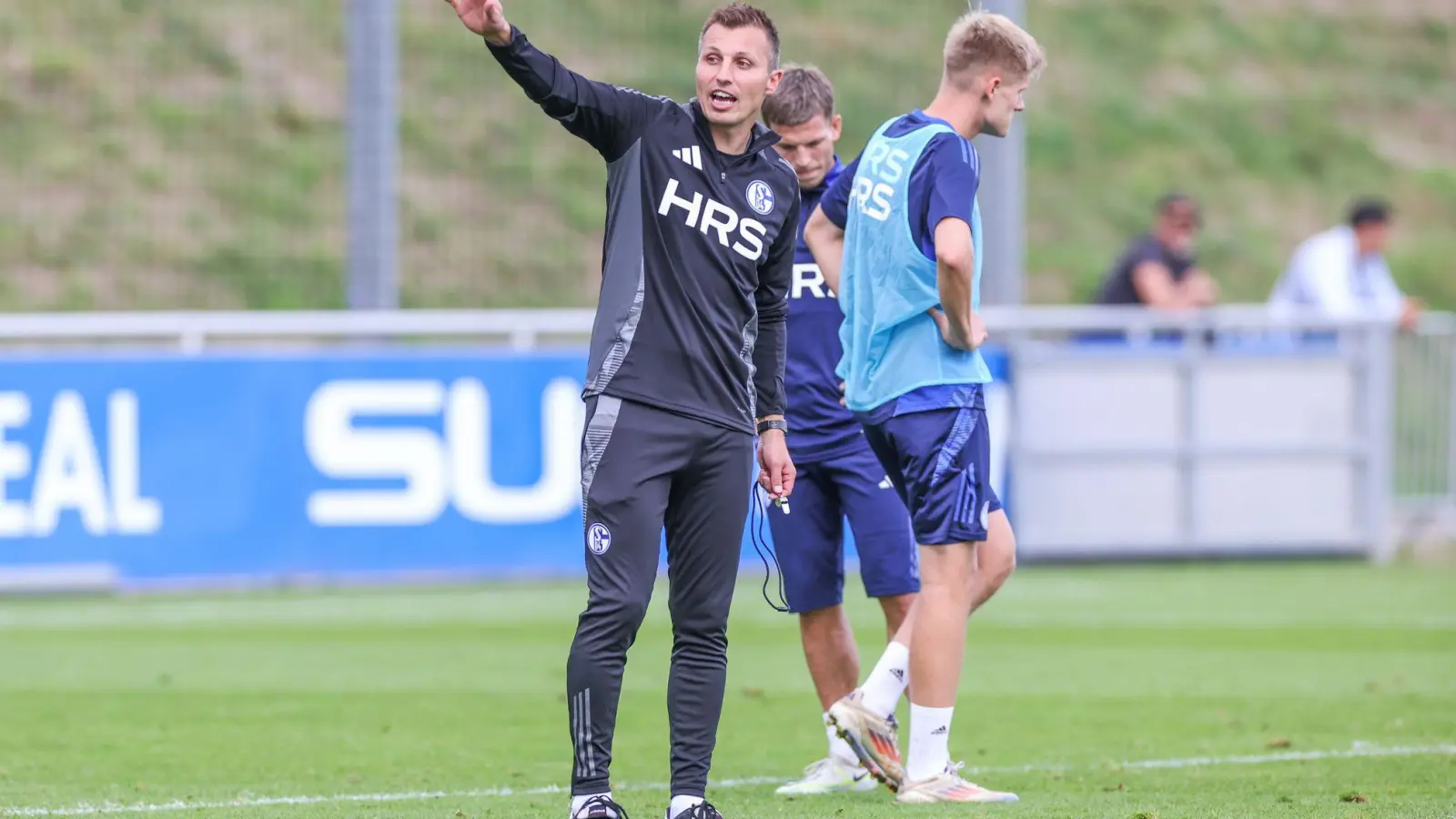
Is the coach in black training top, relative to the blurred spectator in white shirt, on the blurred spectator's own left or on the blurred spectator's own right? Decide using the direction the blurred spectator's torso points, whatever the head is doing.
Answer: on the blurred spectator's own right

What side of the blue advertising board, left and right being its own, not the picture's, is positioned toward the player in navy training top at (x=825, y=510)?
front

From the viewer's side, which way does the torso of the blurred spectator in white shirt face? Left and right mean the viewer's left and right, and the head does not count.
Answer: facing the viewer and to the right of the viewer

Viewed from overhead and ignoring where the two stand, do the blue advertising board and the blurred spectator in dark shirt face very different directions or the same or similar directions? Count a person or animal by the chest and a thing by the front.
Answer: same or similar directions

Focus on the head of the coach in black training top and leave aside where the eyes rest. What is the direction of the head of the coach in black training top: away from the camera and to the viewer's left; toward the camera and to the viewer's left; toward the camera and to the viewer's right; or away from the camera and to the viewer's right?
toward the camera and to the viewer's left

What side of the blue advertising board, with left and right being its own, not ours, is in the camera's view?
front

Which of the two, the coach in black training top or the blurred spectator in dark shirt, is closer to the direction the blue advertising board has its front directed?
the coach in black training top

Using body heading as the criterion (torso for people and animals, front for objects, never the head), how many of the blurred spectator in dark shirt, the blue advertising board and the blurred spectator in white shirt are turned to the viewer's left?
0

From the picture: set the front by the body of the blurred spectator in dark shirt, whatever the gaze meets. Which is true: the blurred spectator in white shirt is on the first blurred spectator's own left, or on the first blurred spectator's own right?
on the first blurred spectator's own left
